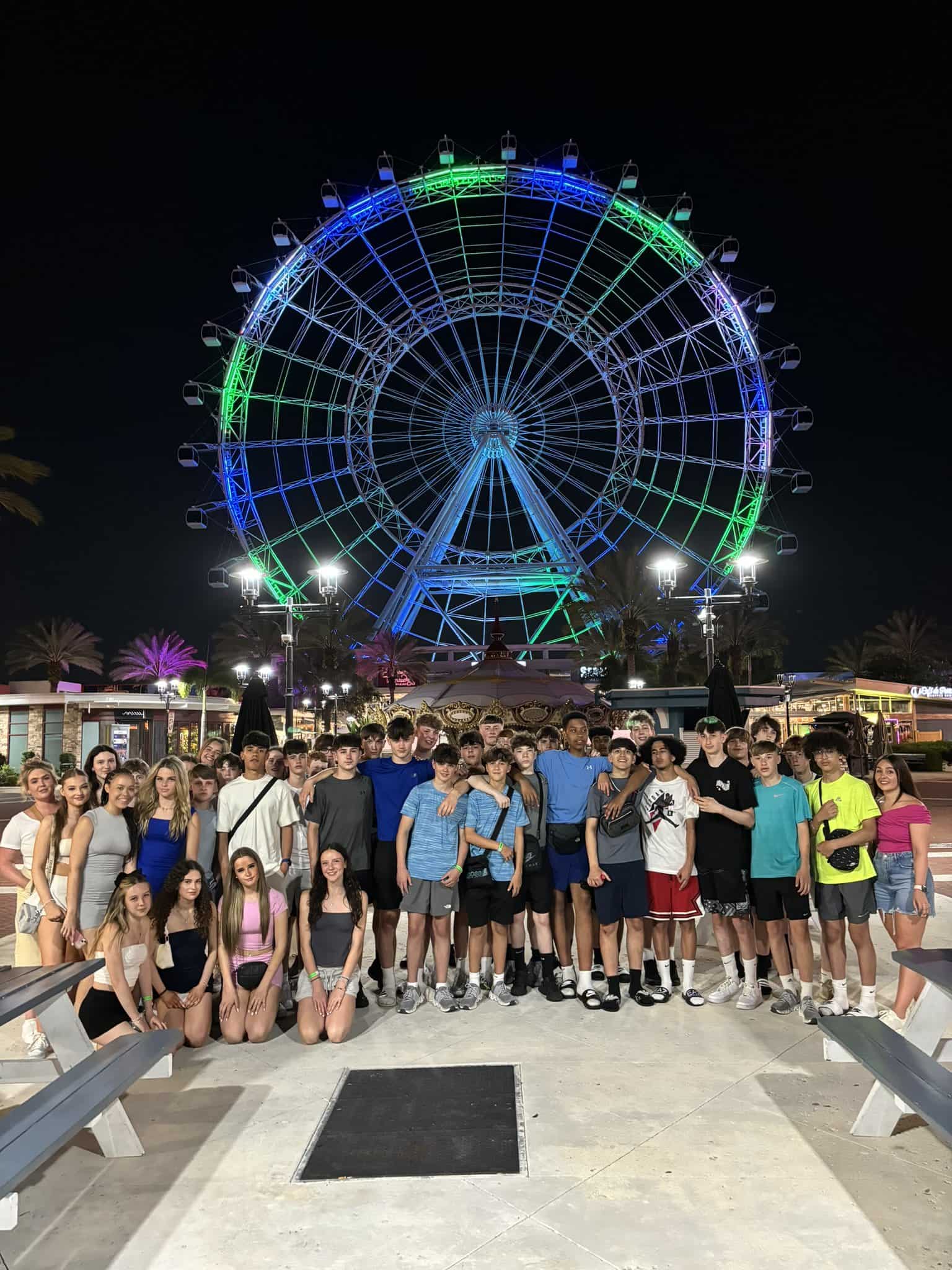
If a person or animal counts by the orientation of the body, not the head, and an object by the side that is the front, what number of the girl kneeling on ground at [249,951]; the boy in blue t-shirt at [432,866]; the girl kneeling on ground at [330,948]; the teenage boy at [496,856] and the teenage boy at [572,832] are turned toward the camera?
5

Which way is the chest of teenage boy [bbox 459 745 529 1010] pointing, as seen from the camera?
toward the camera

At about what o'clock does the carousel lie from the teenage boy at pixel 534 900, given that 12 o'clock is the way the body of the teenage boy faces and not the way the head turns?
The carousel is roughly at 6 o'clock from the teenage boy.

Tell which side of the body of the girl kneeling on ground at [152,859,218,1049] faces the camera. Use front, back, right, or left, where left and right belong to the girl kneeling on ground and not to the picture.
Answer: front

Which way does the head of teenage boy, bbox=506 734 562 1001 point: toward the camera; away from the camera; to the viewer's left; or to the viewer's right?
toward the camera

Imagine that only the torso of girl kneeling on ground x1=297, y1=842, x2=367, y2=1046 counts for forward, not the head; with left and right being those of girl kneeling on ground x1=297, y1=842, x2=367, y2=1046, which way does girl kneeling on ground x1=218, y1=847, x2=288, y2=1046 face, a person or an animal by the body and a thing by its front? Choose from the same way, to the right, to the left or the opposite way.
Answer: the same way

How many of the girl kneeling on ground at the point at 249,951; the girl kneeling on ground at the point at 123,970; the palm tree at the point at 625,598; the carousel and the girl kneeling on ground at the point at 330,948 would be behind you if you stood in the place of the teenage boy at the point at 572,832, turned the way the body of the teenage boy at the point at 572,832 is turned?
2

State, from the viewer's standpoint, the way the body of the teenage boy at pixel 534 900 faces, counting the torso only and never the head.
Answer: toward the camera

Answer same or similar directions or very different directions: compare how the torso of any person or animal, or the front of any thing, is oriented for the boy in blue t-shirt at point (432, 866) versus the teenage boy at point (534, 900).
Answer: same or similar directions

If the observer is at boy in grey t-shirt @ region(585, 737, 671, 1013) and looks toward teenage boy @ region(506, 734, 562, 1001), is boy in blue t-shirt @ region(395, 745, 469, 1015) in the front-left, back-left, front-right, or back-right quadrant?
front-left

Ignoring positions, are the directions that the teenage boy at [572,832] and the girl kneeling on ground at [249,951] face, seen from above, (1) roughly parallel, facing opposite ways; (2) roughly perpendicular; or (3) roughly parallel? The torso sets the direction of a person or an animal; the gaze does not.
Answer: roughly parallel

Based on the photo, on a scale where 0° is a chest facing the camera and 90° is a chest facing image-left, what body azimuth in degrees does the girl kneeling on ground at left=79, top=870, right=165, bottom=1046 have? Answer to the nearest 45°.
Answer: approximately 315°

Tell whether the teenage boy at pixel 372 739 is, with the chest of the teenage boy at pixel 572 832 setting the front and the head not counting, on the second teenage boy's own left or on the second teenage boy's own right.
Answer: on the second teenage boy's own right

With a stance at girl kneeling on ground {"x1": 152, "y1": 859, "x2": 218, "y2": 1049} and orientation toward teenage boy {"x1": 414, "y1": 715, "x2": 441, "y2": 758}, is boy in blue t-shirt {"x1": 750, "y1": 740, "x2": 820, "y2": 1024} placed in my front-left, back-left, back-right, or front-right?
front-right

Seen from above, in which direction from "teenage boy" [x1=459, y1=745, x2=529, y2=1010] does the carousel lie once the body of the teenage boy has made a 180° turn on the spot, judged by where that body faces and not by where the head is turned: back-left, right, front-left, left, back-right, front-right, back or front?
front

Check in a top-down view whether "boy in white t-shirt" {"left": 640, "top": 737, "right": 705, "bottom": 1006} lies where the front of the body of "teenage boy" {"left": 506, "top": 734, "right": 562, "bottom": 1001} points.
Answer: no
